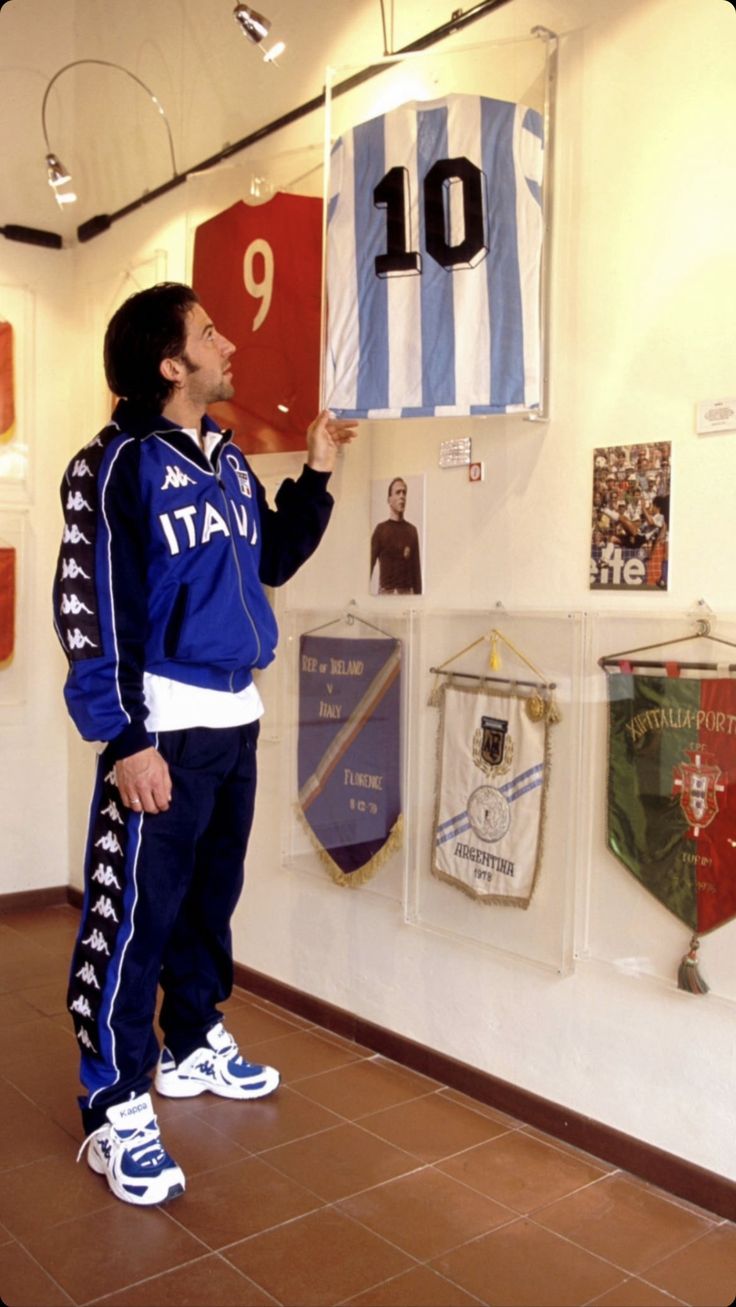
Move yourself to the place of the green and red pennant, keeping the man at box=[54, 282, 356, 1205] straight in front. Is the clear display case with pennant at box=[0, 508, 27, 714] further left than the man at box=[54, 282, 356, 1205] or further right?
right

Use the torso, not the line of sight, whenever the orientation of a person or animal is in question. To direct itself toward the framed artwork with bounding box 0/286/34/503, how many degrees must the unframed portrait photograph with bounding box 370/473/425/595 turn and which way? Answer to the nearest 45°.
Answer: approximately 90° to its right

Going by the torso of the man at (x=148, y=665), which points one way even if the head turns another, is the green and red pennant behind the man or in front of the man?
in front

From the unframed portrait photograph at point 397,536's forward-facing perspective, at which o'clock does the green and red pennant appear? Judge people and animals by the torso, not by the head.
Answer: The green and red pennant is roughly at 9 o'clock from the unframed portrait photograph.

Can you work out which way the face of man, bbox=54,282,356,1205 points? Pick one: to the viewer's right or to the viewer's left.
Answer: to the viewer's right

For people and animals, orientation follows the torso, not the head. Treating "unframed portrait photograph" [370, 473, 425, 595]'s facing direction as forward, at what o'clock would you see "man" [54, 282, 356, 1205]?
The man is roughly at 12 o'clock from the unframed portrait photograph.

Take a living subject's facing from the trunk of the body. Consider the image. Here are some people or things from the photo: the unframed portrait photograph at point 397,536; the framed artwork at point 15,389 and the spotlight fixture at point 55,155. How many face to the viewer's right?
1
